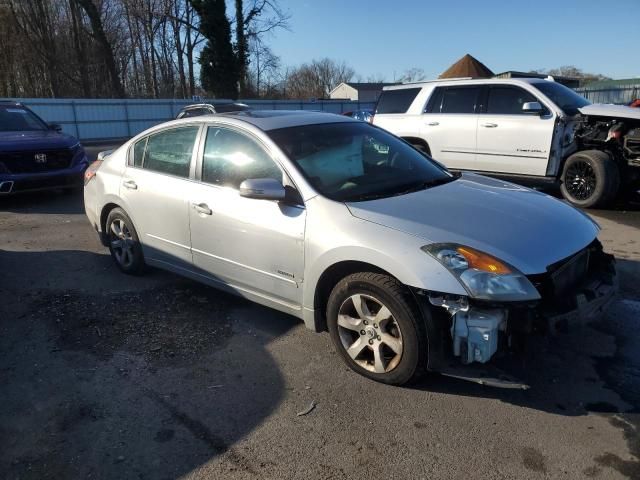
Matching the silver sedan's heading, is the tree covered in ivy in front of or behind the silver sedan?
behind

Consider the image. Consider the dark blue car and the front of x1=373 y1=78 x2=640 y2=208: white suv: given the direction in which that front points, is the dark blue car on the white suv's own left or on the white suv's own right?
on the white suv's own right

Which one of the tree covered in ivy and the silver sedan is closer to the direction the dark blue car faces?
the silver sedan

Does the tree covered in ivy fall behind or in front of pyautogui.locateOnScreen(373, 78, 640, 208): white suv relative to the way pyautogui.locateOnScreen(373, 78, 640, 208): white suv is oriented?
behind

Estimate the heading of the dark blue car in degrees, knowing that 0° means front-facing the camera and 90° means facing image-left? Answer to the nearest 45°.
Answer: approximately 315°

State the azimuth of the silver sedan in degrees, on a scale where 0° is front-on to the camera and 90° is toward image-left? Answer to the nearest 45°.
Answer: approximately 315°

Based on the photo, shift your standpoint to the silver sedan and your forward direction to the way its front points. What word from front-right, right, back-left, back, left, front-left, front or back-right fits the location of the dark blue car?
back

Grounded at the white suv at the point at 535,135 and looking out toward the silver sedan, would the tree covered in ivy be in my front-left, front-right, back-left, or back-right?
back-right
